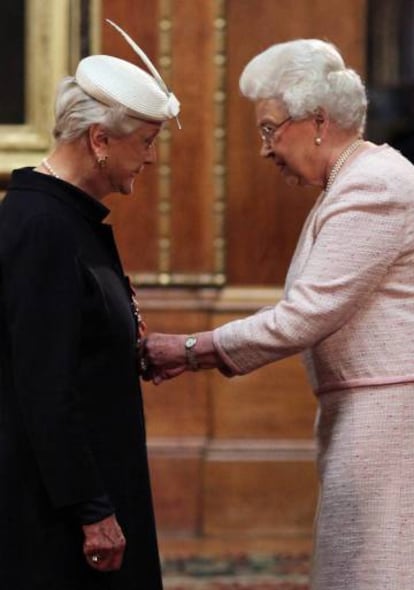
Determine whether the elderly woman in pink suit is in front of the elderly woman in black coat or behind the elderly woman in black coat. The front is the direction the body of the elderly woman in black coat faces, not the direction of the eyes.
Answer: in front

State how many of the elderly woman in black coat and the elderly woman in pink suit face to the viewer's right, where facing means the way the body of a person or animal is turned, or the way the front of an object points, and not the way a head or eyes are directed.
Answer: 1

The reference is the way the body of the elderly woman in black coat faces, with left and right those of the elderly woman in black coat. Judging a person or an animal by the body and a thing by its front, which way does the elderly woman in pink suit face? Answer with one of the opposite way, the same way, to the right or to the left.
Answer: the opposite way

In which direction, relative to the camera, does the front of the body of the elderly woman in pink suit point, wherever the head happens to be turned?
to the viewer's left

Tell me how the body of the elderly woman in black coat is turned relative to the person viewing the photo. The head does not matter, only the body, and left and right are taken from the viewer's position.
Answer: facing to the right of the viewer

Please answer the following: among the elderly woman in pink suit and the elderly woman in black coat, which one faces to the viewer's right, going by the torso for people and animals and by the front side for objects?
the elderly woman in black coat

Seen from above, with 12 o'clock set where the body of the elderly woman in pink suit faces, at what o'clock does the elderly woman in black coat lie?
The elderly woman in black coat is roughly at 11 o'clock from the elderly woman in pink suit.

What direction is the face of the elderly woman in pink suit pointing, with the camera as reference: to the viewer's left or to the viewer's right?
to the viewer's left
